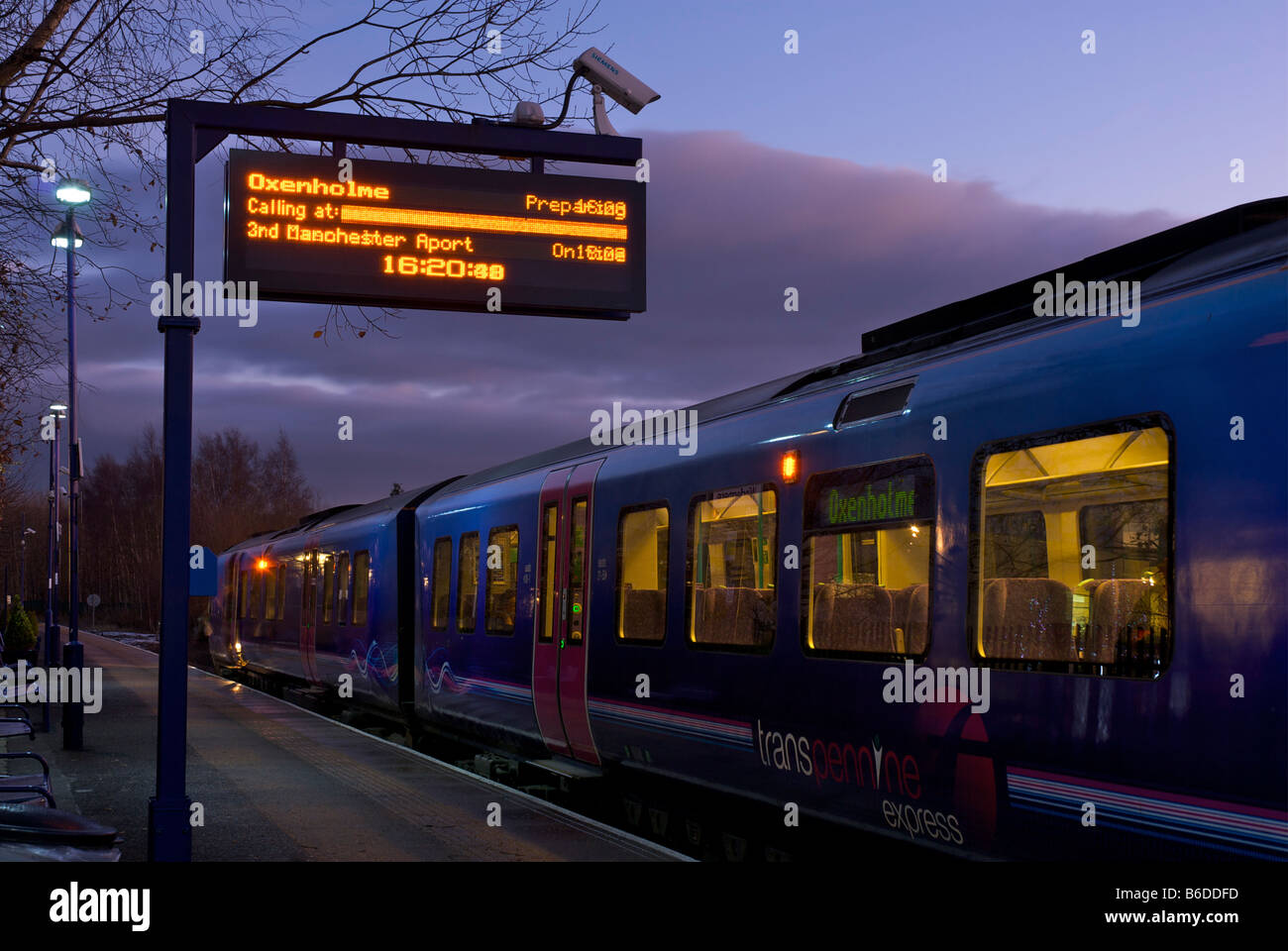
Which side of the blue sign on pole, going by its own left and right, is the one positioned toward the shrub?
back

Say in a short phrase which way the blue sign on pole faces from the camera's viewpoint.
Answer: facing the viewer
